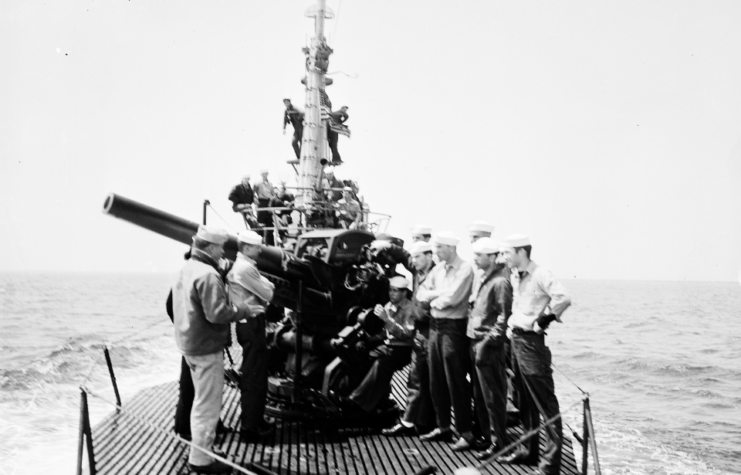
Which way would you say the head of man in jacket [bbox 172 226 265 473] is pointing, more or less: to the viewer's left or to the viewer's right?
to the viewer's right

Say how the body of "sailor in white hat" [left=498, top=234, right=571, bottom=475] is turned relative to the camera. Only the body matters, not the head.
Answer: to the viewer's left

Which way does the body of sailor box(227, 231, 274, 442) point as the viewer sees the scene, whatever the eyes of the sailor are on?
to the viewer's right

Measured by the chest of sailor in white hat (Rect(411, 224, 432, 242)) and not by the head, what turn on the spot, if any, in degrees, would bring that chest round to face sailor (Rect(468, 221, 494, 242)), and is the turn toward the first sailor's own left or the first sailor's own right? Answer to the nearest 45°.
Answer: approximately 135° to the first sailor's own left

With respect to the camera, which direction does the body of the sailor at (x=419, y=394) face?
to the viewer's left

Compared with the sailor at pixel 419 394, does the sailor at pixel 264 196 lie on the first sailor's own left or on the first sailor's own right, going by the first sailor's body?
on the first sailor's own right

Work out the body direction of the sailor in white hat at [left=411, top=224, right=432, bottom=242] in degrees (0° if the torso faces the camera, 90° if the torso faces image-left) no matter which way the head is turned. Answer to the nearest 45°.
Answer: approximately 90°

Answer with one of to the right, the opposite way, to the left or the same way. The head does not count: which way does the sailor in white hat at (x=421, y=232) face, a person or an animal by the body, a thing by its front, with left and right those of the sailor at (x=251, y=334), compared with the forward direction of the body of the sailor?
the opposite way

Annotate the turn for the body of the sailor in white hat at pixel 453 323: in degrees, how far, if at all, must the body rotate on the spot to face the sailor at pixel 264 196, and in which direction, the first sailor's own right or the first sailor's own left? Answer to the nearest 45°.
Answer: approximately 90° to the first sailor's own right
